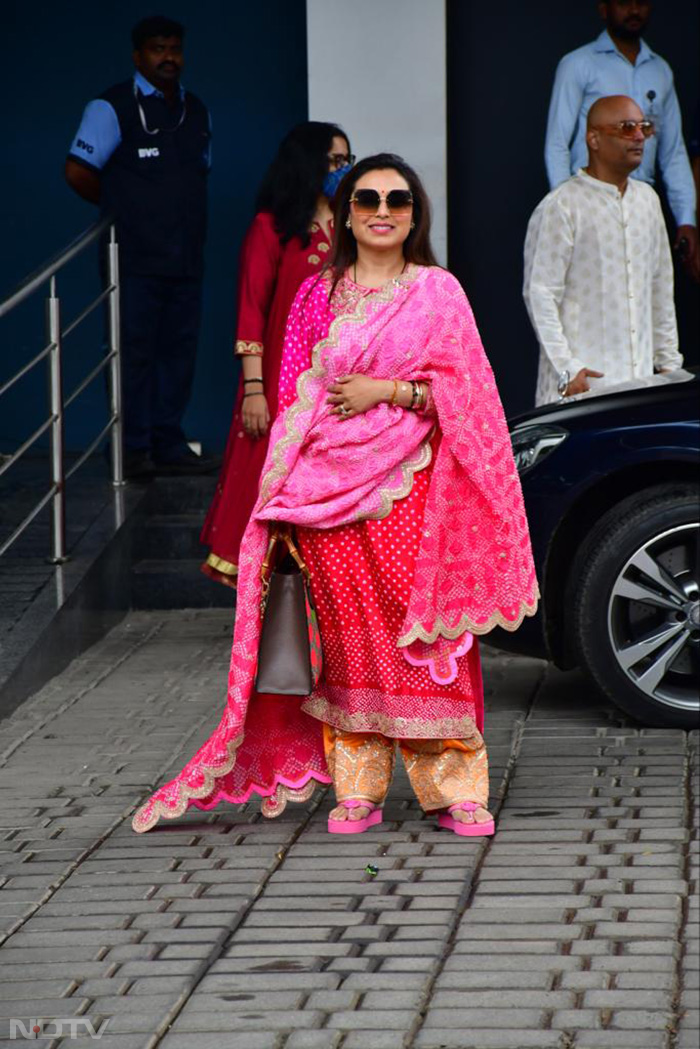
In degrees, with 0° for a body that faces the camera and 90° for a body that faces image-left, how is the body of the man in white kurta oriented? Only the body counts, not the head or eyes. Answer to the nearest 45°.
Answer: approximately 315°

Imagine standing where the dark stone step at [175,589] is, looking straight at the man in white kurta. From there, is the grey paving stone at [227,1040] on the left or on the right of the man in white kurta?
right

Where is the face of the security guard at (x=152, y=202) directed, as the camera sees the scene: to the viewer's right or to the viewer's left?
to the viewer's right

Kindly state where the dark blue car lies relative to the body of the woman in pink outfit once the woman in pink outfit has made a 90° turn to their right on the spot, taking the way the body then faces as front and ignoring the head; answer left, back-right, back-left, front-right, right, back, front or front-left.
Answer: back-right

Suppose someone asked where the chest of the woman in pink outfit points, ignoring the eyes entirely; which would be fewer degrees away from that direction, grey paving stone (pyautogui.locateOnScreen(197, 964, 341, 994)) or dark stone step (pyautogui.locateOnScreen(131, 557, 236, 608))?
the grey paving stone

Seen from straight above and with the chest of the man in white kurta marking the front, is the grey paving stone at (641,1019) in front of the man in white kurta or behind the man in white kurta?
in front

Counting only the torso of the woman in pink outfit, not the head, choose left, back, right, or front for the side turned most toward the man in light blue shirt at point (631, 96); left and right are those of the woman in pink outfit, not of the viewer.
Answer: back

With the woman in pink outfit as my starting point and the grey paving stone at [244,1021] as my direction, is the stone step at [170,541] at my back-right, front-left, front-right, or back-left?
back-right

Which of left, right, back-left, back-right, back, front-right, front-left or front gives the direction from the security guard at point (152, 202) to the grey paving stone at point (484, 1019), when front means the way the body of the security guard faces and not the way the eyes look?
front-right

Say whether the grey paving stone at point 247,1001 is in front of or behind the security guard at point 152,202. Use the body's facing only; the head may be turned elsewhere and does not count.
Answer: in front

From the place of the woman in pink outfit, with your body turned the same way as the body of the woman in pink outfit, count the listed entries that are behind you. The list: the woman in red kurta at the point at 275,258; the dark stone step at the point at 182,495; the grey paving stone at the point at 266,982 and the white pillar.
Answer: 3

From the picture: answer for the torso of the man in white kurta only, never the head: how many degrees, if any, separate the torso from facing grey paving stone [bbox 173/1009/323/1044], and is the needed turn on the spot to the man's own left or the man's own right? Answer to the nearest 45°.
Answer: approximately 45° to the man's own right

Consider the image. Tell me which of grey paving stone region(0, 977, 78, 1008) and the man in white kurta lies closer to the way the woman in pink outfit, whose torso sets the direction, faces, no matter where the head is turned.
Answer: the grey paving stone

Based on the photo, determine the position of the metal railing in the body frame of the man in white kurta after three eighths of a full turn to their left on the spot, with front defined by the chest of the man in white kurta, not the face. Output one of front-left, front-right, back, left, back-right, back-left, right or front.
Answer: left
